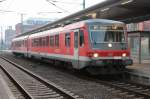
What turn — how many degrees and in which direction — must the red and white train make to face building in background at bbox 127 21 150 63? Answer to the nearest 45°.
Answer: approximately 90° to its left

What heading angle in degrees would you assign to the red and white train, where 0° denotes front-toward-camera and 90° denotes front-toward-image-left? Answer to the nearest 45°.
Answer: approximately 315°
